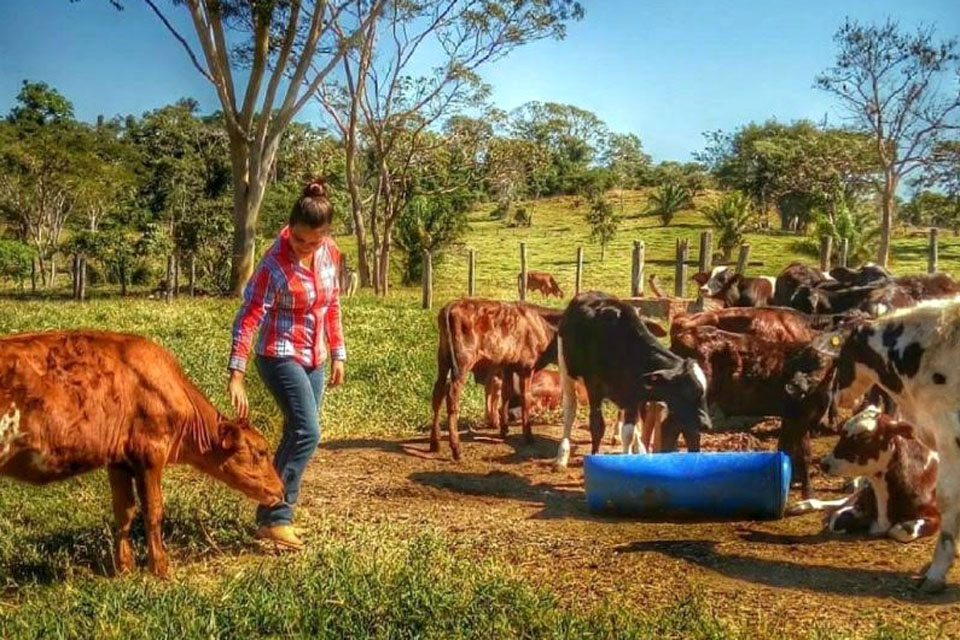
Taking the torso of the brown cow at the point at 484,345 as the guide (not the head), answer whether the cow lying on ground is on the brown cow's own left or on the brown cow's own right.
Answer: on the brown cow's own right

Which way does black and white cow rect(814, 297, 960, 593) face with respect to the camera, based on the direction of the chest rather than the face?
to the viewer's left

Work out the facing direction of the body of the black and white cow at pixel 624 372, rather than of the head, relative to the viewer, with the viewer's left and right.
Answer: facing to the right of the viewer

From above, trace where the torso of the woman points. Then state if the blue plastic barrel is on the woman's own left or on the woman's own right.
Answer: on the woman's own left

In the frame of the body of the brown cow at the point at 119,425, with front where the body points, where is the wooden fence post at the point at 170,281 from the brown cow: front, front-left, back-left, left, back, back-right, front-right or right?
left

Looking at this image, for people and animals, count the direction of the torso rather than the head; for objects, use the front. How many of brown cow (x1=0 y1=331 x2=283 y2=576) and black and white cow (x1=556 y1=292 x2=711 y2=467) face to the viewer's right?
2

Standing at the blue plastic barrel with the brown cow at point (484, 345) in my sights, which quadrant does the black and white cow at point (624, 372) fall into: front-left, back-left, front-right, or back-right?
front-right

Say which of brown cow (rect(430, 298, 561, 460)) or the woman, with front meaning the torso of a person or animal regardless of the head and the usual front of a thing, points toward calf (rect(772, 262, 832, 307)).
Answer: the brown cow

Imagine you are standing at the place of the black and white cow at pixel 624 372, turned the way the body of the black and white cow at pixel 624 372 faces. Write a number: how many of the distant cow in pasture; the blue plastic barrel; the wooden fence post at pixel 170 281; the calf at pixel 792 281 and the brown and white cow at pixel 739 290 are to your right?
1

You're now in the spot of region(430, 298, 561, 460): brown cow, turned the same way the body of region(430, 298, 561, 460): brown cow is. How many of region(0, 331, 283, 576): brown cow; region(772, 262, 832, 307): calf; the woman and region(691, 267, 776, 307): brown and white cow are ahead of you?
2

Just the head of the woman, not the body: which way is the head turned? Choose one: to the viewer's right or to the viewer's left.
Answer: to the viewer's left

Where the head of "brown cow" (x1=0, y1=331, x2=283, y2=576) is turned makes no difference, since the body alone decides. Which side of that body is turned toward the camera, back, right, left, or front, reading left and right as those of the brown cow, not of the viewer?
right

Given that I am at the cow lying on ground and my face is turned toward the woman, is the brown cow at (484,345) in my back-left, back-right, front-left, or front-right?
front-right

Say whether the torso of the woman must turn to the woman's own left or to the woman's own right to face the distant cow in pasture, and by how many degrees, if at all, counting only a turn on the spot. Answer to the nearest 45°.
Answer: approximately 135° to the woman's own left

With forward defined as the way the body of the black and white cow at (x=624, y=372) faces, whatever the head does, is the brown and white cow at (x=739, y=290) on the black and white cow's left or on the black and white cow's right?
on the black and white cow's left

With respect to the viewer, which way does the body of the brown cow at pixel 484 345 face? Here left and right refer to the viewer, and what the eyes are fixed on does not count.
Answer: facing away from the viewer and to the right of the viewer

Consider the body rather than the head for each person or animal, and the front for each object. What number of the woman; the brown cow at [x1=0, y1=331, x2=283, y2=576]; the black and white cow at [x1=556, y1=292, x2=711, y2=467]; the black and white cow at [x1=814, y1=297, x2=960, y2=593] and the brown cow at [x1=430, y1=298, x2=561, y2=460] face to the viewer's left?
1
